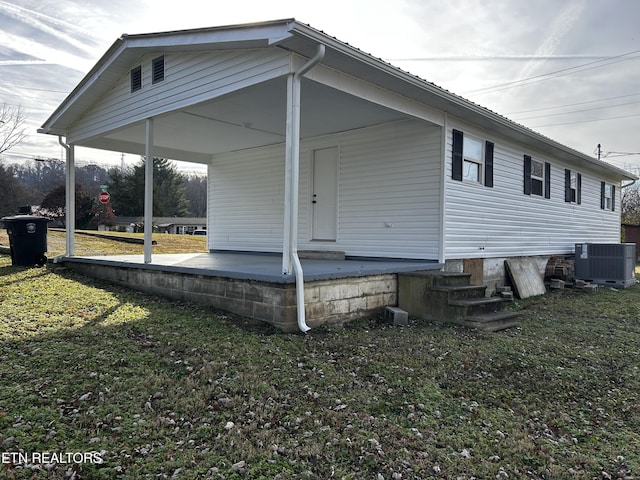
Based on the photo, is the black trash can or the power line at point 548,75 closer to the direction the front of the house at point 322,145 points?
the black trash can

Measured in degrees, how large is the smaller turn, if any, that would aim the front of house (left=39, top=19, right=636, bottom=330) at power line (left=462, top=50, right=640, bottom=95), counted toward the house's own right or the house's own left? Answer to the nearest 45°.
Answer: approximately 180°

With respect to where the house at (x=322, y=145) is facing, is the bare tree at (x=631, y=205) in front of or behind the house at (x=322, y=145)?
behind

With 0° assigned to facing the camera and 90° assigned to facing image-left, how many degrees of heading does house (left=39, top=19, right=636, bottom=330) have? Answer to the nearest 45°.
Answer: approximately 45°

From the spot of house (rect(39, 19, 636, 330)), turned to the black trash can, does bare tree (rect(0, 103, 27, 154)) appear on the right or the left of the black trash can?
right

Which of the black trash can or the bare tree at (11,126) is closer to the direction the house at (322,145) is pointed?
the black trash can

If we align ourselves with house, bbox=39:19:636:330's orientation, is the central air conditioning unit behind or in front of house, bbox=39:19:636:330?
behind

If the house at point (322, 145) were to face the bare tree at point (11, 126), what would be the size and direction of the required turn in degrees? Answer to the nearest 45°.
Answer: approximately 90° to its right

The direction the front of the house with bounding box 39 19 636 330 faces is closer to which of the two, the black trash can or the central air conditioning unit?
the black trash can
